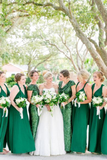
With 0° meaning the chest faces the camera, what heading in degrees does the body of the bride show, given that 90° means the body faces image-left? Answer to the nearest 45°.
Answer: approximately 0°

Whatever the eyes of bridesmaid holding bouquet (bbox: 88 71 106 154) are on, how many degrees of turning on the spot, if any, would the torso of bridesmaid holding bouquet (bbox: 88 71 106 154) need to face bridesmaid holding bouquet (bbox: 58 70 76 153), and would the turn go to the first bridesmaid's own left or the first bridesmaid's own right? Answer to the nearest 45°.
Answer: approximately 45° to the first bridesmaid's own right

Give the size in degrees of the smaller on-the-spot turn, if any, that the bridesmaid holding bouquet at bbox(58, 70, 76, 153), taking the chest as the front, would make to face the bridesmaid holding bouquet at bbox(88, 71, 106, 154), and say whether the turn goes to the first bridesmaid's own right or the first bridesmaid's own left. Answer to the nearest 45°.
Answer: approximately 135° to the first bridesmaid's own left

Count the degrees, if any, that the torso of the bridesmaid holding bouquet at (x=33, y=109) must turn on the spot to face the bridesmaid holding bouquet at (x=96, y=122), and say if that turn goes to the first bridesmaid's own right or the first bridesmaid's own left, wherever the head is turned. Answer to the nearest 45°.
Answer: approximately 45° to the first bridesmaid's own left

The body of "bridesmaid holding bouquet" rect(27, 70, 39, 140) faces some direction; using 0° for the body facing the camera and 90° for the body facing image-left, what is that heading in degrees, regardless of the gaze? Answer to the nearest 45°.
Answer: approximately 315°

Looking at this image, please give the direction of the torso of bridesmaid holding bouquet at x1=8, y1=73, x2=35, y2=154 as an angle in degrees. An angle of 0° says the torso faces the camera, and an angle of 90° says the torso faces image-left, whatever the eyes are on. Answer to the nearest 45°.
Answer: approximately 315°

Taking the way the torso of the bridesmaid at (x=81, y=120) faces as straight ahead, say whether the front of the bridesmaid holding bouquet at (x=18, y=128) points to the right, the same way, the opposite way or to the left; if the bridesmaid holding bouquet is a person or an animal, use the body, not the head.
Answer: to the left

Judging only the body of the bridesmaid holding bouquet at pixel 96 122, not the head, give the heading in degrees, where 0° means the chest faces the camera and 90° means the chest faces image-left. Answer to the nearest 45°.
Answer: approximately 45°

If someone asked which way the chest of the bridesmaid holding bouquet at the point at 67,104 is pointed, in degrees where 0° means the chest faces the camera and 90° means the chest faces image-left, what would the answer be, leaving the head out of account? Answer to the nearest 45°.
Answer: approximately 45°

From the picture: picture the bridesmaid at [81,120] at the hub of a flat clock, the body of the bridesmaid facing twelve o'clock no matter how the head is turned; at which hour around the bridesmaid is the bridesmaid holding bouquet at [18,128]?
The bridesmaid holding bouquet is roughly at 1 o'clock from the bridesmaid.
